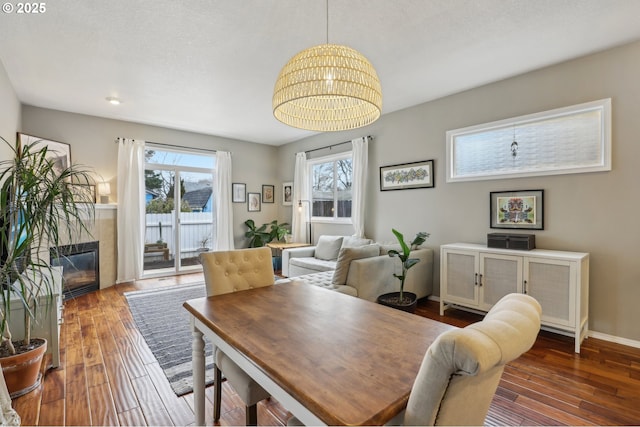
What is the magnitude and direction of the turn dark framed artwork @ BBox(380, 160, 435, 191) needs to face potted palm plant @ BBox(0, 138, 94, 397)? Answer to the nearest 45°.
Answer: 0° — it already faces it

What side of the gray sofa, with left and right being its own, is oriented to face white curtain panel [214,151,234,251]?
right

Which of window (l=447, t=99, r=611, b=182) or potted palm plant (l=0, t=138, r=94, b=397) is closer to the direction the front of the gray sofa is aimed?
the potted palm plant

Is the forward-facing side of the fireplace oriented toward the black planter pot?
yes

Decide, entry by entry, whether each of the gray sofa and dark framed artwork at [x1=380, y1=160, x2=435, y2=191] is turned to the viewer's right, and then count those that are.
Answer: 0

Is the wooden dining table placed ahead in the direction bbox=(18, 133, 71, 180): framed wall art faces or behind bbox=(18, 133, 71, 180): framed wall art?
ahead

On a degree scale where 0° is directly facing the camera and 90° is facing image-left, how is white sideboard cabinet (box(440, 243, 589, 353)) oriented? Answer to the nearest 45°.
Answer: approximately 45°

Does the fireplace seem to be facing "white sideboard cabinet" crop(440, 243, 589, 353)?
yes

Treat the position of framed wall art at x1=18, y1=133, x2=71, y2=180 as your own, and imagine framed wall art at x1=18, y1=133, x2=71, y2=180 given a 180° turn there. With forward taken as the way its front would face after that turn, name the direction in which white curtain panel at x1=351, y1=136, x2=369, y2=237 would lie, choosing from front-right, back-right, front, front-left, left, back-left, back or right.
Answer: back

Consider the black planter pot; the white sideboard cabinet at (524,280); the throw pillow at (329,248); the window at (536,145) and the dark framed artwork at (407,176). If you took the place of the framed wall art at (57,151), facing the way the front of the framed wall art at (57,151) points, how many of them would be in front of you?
5

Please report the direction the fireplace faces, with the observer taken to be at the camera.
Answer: facing the viewer and to the right of the viewer

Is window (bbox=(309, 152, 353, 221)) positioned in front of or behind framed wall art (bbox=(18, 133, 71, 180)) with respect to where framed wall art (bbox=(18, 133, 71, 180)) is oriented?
in front

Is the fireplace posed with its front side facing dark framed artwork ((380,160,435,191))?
yes

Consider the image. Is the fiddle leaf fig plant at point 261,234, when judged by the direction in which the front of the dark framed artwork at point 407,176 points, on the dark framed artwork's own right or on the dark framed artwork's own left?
on the dark framed artwork's own right

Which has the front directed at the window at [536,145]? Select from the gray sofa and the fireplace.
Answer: the fireplace

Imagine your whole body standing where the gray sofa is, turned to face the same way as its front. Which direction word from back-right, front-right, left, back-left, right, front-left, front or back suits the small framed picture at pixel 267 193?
right

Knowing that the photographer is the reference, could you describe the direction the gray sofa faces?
facing the viewer and to the left of the viewer
